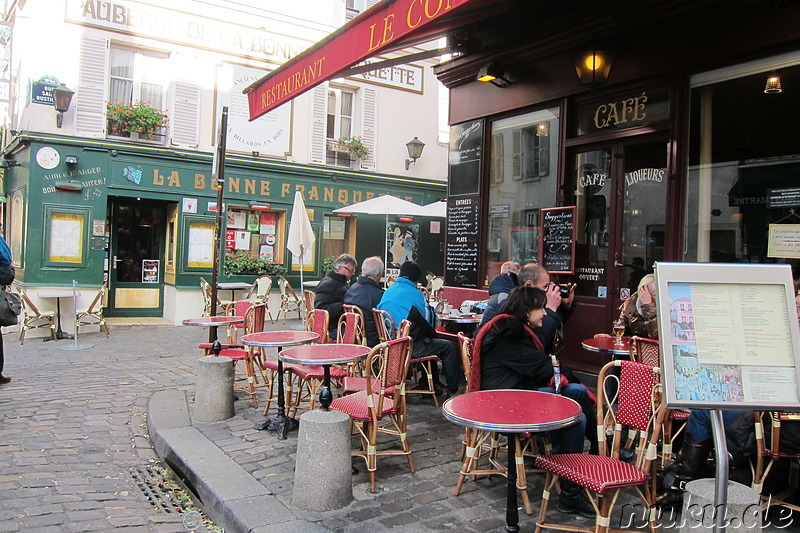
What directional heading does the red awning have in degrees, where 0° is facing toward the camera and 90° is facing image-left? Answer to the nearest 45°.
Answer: approximately 45°

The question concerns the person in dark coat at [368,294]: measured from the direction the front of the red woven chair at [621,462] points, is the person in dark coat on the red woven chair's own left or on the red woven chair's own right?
on the red woven chair's own right

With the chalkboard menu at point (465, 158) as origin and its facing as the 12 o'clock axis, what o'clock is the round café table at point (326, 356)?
The round café table is roughly at 11 o'clock from the chalkboard menu.

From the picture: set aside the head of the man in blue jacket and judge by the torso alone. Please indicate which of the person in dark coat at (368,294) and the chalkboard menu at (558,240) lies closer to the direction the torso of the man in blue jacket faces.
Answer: the chalkboard menu

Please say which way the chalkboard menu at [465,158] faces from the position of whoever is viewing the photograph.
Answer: facing the viewer and to the left of the viewer

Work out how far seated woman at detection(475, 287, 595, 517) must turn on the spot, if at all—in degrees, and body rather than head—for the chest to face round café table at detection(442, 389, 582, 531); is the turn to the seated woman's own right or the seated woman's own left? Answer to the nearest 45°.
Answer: approximately 90° to the seated woman's own right

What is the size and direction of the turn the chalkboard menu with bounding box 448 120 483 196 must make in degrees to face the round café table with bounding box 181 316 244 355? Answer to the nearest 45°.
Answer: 0° — it already faces it

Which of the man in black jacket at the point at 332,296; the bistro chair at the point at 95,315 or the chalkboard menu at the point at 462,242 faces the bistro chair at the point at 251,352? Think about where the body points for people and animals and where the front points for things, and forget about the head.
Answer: the chalkboard menu

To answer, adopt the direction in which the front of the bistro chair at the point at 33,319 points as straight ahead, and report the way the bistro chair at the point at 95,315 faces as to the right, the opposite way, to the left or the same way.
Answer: the opposite way

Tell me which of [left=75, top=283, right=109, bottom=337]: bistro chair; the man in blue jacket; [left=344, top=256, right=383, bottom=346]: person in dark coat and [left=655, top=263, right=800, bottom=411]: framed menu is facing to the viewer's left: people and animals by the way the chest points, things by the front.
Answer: the bistro chair

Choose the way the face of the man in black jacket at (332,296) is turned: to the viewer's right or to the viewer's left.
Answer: to the viewer's right

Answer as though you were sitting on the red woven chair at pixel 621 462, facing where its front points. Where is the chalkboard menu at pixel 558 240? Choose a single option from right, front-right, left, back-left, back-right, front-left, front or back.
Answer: back-right

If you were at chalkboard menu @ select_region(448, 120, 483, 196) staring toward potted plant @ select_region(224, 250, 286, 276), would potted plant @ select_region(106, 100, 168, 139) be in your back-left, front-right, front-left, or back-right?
front-left

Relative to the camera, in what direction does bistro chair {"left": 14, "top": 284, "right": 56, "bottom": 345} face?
facing to the right of the viewer
